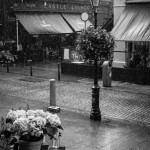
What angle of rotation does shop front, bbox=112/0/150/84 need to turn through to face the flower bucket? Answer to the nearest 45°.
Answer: approximately 45° to its left

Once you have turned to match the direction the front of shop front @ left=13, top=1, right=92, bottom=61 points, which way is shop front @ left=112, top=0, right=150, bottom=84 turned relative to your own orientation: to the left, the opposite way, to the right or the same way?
to the right

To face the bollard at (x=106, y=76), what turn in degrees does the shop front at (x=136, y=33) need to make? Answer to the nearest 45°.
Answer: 0° — it already faces it

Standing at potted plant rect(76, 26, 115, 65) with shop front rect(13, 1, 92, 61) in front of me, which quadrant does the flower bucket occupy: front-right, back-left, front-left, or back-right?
back-left

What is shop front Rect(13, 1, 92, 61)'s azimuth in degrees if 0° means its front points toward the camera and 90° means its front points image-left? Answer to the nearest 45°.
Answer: approximately 315°

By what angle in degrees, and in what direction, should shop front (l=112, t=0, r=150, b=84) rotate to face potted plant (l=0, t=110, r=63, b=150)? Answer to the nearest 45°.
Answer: approximately 45° to its left

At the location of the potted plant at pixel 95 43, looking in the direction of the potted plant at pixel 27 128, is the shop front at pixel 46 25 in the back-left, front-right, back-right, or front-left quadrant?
back-right

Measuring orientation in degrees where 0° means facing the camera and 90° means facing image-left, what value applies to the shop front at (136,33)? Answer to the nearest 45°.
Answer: approximately 45°
